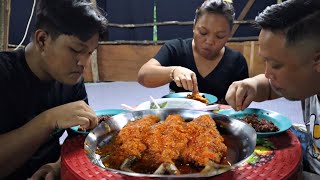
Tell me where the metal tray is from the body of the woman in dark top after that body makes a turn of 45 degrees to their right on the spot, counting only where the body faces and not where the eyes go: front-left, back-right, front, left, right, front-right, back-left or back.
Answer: front-left

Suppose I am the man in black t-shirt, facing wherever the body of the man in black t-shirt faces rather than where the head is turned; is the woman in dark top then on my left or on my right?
on my left

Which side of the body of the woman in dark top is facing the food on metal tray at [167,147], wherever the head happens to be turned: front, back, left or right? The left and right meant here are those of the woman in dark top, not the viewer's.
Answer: front

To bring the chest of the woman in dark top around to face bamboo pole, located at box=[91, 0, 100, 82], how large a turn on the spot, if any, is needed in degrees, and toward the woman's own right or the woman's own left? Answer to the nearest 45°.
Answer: approximately 135° to the woman's own right

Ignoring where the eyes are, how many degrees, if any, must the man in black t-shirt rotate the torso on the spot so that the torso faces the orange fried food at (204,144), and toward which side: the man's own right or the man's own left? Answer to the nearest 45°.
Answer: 0° — they already face it

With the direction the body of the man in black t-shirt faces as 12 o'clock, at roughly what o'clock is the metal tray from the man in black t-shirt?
The metal tray is roughly at 12 o'clock from the man in black t-shirt.

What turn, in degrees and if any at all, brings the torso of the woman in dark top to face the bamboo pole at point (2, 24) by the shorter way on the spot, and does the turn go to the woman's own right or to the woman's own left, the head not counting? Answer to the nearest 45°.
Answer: approximately 90° to the woman's own right

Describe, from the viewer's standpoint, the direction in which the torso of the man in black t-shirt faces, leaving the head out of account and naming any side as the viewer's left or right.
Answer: facing the viewer and to the right of the viewer

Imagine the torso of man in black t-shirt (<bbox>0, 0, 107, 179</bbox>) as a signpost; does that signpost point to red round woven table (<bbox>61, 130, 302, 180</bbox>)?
yes

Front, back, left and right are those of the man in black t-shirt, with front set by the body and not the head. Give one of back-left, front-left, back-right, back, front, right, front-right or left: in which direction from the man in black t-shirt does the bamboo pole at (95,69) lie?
back-left

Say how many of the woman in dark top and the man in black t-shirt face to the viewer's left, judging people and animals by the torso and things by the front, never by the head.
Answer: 0

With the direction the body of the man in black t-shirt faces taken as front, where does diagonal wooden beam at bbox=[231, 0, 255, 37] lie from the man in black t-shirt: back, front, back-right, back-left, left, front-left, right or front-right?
left

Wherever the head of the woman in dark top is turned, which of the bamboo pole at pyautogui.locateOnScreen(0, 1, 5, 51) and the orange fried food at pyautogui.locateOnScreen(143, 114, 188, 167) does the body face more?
the orange fried food

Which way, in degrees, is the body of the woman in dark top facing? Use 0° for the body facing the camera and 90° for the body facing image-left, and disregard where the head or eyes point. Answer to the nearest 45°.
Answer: approximately 0°

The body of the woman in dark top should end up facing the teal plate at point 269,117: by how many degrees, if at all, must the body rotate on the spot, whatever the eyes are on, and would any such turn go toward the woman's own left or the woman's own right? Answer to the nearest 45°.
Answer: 0° — they already face it

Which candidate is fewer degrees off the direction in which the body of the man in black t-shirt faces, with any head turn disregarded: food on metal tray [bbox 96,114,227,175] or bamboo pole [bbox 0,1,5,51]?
the food on metal tray

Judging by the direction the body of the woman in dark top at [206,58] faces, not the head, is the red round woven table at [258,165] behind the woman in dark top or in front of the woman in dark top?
in front
